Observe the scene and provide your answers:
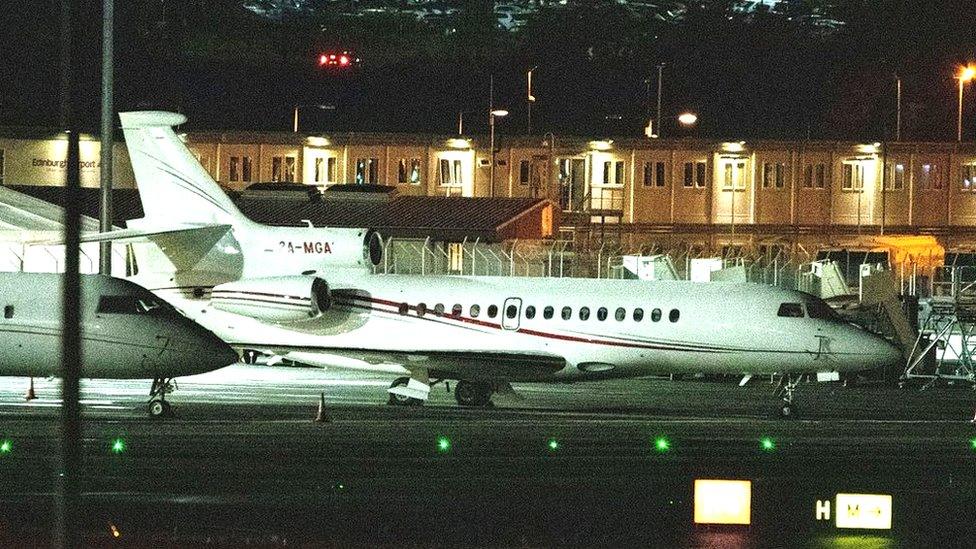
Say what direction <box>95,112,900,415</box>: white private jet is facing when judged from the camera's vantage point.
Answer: facing to the right of the viewer

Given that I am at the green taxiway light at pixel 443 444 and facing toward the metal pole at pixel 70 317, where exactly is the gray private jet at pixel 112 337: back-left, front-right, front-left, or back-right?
back-right

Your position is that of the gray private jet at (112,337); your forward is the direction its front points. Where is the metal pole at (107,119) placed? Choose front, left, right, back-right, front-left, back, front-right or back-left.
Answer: left

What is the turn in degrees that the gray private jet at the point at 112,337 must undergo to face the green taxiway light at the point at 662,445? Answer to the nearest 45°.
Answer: approximately 45° to its right

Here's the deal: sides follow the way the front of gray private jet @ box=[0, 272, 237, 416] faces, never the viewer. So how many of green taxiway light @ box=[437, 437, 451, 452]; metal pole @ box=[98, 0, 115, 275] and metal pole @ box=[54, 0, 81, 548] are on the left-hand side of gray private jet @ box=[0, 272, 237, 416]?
1

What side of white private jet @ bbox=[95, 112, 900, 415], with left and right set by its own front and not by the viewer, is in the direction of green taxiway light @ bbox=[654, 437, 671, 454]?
right

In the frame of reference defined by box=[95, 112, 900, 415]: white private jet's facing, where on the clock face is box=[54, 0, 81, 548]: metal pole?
The metal pole is roughly at 3 o'clock from the white private jet.

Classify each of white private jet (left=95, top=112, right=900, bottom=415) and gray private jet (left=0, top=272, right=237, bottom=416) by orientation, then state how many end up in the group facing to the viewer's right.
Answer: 2

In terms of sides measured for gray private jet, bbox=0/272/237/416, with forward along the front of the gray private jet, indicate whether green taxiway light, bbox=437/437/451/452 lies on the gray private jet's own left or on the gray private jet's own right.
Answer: on the gray private jet's own right

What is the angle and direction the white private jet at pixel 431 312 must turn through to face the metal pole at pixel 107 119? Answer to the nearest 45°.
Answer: approximately 180°

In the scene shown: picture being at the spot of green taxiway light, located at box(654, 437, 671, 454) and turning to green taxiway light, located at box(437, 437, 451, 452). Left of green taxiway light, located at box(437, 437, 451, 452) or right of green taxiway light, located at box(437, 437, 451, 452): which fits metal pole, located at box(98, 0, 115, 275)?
right

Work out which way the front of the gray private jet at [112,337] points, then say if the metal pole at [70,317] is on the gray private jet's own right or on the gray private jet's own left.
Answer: on the gray private jet's own right

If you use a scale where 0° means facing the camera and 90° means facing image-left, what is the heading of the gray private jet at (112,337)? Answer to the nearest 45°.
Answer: approximately 270°

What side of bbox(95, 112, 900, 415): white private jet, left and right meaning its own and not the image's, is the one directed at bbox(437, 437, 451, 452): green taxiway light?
right
